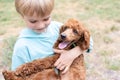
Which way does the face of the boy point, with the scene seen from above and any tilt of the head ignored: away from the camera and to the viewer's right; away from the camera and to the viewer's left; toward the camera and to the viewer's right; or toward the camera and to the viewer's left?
toward the camera and to the viewer's right

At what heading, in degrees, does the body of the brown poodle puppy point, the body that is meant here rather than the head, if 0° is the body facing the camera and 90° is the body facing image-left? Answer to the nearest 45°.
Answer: approximately 315°
